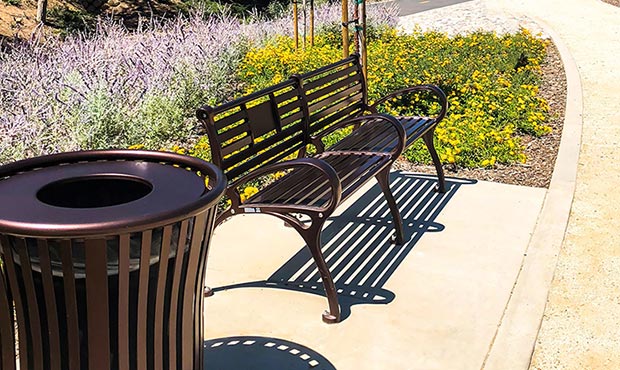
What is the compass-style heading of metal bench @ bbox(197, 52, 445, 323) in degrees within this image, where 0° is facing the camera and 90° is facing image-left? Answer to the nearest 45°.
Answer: approximately 315°

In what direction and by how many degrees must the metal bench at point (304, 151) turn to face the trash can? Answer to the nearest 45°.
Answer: approximately 45° to its right

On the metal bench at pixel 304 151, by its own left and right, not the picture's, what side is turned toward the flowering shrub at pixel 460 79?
left
